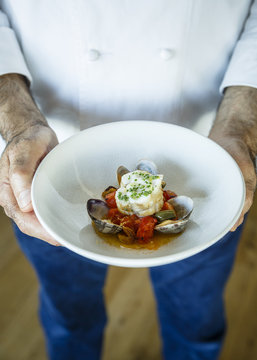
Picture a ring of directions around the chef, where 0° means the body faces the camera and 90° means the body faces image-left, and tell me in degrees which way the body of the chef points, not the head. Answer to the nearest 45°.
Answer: approximately 0°
